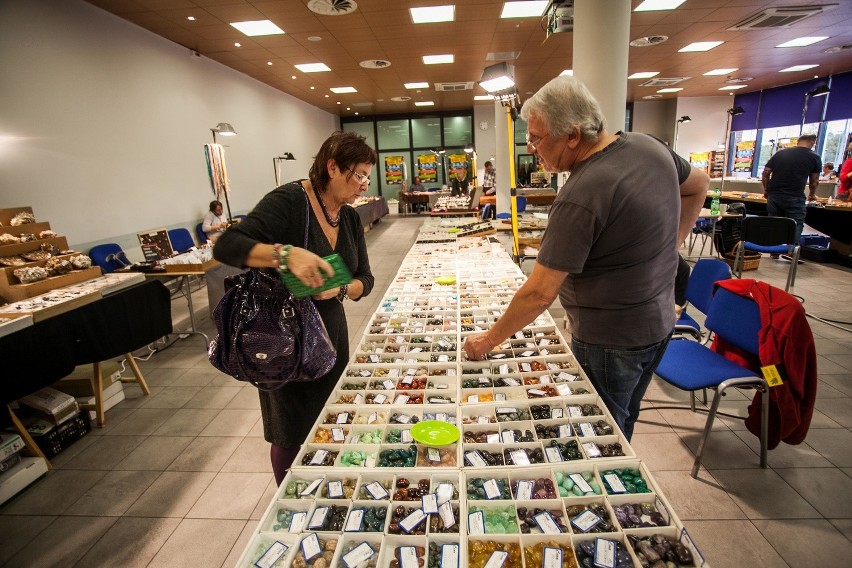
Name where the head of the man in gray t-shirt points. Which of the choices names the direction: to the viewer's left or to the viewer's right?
to the viewer's left

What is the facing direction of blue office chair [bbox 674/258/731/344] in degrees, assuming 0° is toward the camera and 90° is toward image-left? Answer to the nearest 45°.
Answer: approximately 45°

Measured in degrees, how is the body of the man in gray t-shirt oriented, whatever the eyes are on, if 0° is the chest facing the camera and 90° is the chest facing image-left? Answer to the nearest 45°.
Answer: approximately 135°

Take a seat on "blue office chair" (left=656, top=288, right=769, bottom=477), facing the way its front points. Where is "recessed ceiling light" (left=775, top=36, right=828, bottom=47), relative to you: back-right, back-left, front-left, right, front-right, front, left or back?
back-right

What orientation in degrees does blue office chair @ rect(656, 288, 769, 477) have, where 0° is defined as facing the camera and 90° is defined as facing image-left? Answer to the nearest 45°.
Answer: approximately 45°

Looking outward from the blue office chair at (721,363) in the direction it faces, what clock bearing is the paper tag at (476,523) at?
The paper tag is roughly at 11 o'clock from the blue office chair.

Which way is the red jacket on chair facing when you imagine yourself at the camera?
facing to the left of the viewer

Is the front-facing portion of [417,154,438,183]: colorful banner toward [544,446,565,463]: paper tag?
yes

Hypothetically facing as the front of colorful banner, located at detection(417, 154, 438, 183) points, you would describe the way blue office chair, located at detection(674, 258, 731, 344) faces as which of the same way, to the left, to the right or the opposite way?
to the right
